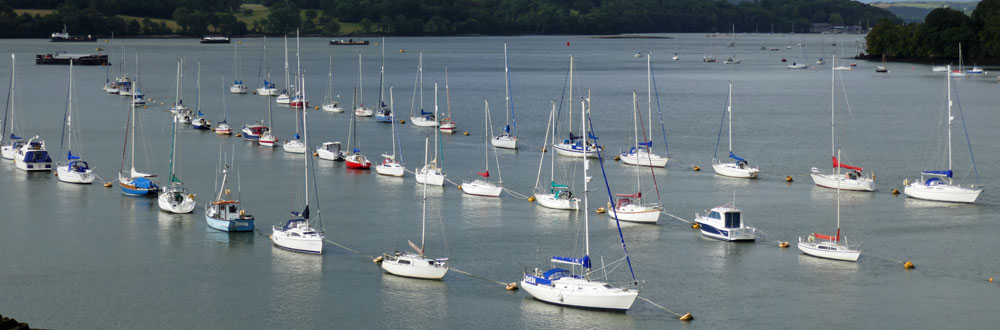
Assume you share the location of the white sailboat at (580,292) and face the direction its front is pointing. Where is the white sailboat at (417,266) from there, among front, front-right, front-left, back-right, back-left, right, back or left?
back

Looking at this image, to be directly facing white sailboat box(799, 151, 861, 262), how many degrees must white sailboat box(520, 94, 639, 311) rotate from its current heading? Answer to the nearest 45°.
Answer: approximately 90° to its left

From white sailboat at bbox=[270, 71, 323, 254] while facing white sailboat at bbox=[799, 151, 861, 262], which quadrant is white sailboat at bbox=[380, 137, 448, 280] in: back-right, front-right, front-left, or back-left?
front-right

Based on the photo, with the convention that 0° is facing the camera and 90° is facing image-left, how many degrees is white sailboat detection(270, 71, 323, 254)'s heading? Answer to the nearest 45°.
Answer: approximately 315°

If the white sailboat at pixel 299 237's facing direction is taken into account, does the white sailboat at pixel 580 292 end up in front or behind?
in front

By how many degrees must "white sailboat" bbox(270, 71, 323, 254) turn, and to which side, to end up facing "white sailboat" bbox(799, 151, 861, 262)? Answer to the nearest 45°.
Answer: approximately 45° to its left

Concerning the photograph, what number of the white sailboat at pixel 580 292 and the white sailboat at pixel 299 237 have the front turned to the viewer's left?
0
